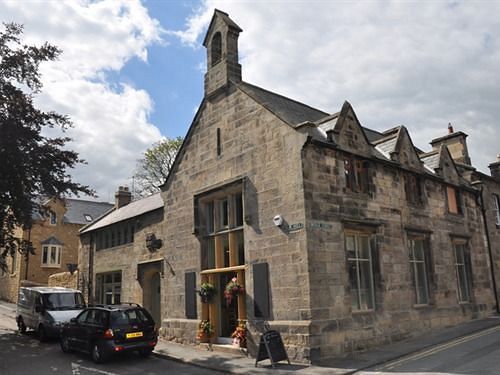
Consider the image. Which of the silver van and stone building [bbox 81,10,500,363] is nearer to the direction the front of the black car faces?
the silver van

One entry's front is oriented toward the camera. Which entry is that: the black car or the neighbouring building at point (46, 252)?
the neighbouring building

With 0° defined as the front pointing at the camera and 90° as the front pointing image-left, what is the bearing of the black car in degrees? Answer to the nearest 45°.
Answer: approximately 135°

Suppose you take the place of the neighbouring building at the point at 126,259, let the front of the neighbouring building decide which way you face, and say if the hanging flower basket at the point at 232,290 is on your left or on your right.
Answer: on your left

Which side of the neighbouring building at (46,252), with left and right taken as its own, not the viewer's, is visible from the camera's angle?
front

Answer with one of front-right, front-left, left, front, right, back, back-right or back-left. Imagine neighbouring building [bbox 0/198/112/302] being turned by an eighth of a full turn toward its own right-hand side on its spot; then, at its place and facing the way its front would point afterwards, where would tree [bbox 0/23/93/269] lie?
front-left

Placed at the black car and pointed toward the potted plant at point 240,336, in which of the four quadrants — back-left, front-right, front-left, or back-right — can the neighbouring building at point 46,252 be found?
back-left

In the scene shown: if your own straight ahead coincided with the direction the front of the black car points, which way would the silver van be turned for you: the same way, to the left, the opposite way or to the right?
the opposite way

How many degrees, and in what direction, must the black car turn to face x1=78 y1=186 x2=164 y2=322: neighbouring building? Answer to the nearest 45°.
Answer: approximately 45° to its right

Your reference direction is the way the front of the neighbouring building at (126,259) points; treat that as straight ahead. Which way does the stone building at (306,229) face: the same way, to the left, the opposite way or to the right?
the same way

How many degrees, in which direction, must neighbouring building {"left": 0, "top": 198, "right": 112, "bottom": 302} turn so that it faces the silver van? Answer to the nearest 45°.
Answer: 0° — it already faces it

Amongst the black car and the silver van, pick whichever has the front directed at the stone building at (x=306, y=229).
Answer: the silver van

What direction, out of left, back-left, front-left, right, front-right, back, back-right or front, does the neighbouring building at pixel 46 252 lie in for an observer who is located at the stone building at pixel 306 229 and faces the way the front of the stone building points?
right

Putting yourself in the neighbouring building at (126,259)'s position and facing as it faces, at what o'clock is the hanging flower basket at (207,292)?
The hanging flower basket is roughly at 10 o'clock from the neighbouring building.

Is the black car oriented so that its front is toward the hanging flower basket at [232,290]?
no

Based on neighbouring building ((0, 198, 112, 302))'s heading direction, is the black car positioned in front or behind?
in front

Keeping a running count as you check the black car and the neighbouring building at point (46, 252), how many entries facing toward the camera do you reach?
1
